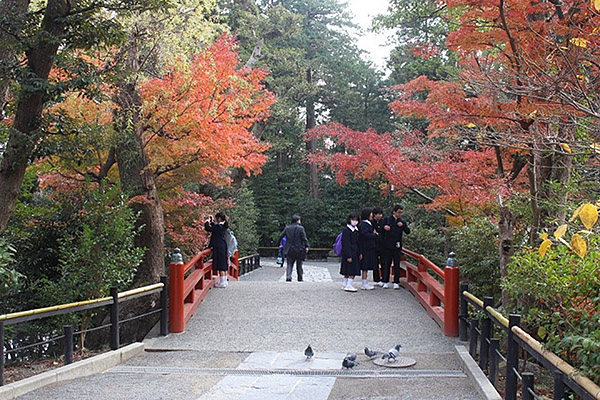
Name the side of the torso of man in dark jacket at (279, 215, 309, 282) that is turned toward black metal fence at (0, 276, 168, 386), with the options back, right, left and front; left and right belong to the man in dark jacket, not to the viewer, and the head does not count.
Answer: back

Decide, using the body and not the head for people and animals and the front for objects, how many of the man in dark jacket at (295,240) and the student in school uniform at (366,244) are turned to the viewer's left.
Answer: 0

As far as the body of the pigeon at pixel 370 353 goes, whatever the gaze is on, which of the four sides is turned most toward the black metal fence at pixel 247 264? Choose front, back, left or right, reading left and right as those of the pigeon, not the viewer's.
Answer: right

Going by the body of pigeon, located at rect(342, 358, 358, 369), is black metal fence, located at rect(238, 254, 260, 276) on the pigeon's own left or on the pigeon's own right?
on the pigeon's own right

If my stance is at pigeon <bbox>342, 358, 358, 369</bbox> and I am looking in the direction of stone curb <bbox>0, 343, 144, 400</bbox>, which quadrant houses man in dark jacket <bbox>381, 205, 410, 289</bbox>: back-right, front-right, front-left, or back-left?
back-right

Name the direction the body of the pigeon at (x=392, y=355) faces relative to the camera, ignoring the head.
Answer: to the viewer's right

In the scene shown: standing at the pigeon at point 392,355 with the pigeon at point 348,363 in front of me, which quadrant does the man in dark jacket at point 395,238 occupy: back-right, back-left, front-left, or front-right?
back-right

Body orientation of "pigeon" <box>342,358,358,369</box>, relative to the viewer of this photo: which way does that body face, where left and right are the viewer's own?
facing to the left of the viewer

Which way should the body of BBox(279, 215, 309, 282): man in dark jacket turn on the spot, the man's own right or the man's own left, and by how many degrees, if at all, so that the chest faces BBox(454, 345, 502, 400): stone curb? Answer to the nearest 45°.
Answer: approximately 180°

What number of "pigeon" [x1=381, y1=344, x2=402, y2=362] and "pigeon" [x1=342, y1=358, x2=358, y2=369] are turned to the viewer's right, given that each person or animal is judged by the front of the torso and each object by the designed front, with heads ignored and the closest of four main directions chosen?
1

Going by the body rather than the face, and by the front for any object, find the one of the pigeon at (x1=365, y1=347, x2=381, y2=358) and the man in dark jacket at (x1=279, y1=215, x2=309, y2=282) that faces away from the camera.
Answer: the man in dark jacket

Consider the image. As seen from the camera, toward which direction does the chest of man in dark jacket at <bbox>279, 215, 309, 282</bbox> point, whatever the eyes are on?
away from the camera
